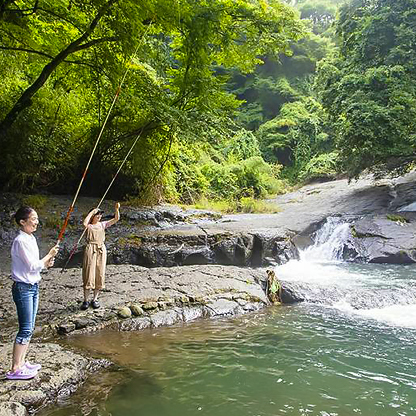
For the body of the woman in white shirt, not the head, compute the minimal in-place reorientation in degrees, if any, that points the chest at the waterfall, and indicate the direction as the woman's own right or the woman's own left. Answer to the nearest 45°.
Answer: approximately 45° to the woman's own left

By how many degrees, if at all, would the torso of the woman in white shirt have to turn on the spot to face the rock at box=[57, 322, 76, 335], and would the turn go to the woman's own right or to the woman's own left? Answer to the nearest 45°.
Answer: approximately 90° to the woman's own left

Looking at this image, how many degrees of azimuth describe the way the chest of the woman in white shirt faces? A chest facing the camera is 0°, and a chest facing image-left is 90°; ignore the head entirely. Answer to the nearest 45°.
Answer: approximately 270°

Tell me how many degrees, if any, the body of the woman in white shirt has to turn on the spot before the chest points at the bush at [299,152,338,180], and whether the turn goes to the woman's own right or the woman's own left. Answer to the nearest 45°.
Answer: approximately 45° to the woman's own left

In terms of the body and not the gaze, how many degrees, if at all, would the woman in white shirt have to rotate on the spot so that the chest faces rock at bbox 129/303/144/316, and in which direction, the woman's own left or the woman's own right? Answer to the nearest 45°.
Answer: approximately 45° to the woman's own left

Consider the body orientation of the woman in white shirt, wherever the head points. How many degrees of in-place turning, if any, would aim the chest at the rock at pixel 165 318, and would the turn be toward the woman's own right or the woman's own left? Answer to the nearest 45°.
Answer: approximately 45° to the woman's own left

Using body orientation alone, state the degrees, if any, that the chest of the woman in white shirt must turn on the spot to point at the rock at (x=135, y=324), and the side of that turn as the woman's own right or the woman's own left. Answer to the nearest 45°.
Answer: approximately 45° to the woman's own left
